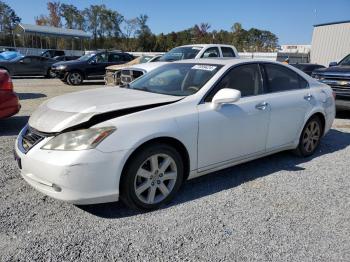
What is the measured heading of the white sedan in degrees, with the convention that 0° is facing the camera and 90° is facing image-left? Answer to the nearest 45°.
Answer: approximately 45°

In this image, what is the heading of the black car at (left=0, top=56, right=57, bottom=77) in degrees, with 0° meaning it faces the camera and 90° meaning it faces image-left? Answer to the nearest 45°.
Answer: approximately 90°

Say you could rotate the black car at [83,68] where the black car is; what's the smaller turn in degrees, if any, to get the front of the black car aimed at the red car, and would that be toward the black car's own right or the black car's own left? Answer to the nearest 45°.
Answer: approximately 45° to the black car's own left

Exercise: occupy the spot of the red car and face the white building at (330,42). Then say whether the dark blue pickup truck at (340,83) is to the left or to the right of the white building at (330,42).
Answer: right

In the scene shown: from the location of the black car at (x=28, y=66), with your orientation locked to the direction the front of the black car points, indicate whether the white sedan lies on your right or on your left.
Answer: on your left

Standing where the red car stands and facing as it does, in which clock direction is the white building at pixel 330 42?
The white building is roughly at 5 o'clock from the red car.

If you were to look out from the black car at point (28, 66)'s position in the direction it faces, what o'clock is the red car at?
The red car is roughly at 9 o'clock from the black car.

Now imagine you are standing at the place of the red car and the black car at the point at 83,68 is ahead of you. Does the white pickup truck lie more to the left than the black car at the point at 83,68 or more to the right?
right
